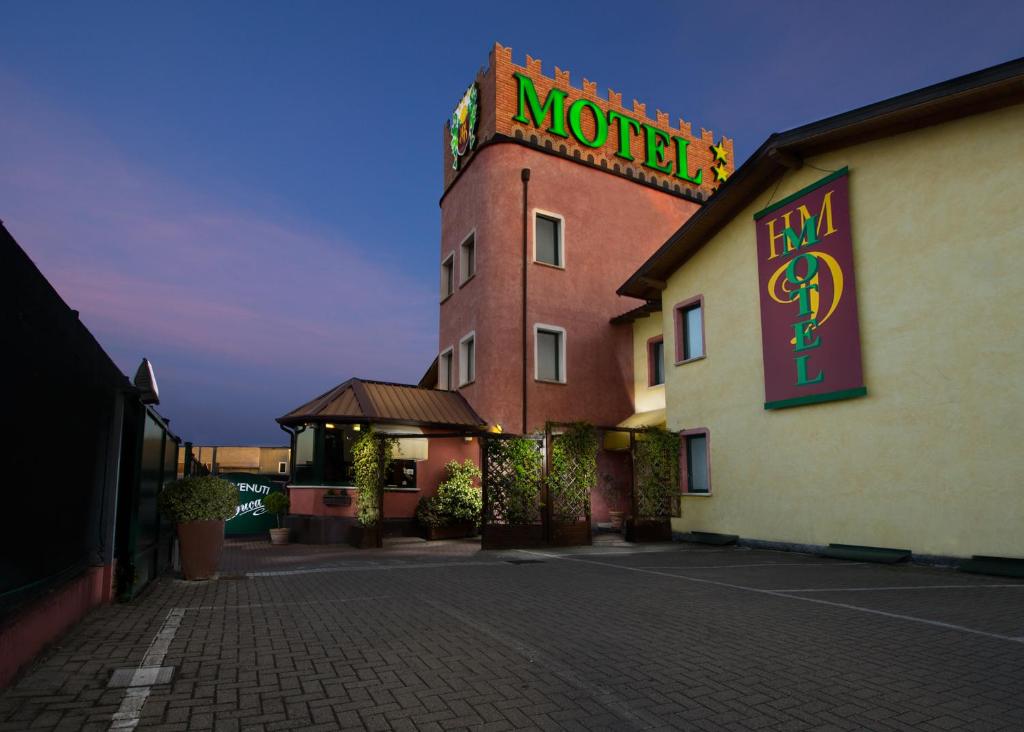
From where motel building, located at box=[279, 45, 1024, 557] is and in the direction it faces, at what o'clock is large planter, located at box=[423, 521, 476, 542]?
The large planter is roughly at 2 o'clock from the motel building.

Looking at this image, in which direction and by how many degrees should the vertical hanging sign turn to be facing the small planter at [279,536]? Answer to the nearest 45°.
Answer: approximately 45° to its right

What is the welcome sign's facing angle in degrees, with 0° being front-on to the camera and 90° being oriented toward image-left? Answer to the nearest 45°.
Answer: approximately 0°

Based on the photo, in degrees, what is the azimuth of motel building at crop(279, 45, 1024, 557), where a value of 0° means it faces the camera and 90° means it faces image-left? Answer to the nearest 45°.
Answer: approximately 45°
